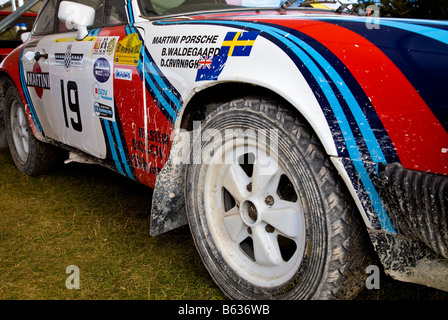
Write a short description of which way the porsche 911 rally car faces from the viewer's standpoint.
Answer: facing the viewer and to the right of the viewer
